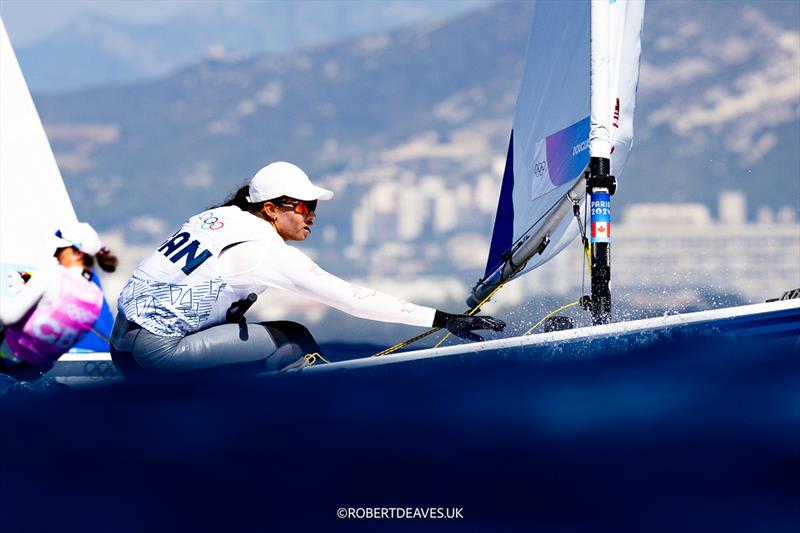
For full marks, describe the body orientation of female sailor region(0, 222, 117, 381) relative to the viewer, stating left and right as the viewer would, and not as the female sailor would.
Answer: facing away from the viewer and to the left of the viewer

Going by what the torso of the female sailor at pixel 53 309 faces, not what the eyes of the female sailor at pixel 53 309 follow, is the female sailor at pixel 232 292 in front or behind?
behind
